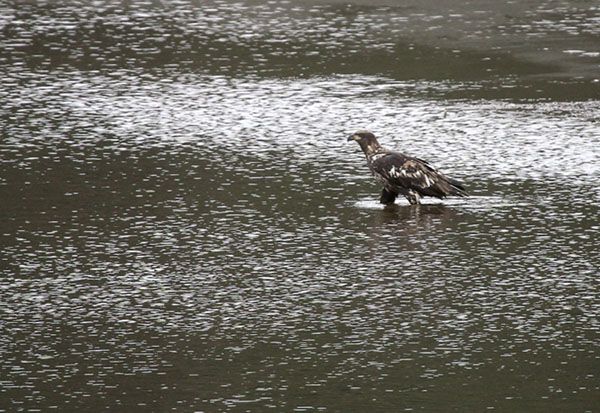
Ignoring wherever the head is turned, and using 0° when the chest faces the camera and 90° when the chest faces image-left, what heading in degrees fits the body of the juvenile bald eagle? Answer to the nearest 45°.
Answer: approximately 90°
